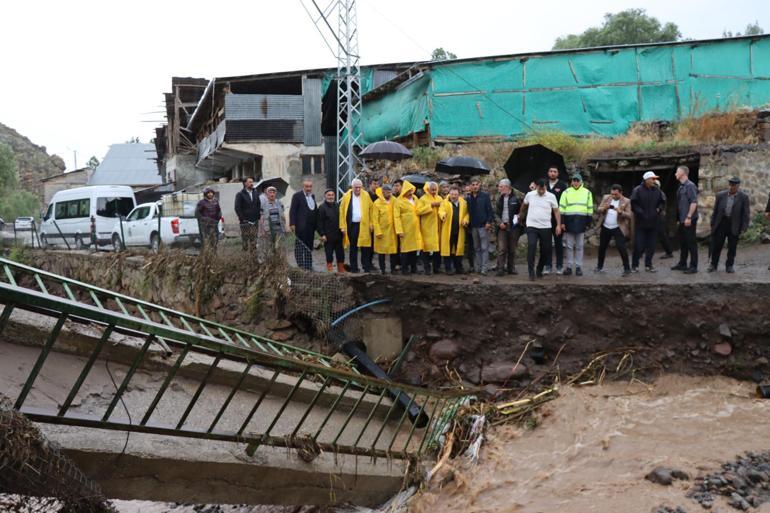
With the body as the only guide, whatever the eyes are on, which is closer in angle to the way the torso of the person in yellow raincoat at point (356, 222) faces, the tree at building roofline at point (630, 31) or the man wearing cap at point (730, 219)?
the man wearing cap

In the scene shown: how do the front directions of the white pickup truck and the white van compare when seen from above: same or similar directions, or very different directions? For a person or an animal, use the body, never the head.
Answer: same or similar directions

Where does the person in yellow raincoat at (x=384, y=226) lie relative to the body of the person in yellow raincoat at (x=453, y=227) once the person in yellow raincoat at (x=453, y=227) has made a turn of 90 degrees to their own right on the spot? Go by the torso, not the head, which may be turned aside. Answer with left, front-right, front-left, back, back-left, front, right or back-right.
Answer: front

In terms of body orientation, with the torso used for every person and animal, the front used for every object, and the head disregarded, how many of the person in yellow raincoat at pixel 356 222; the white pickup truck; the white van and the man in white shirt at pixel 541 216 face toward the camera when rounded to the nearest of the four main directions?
2

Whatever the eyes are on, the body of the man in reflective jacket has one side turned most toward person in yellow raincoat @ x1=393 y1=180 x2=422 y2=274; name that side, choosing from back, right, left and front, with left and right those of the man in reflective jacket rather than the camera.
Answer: right

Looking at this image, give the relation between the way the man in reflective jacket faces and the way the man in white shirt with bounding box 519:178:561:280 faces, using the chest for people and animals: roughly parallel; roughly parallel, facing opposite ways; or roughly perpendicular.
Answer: roughly parallel

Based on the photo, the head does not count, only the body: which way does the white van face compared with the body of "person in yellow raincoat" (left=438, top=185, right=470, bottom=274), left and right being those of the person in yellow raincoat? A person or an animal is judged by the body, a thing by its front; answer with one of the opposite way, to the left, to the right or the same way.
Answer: to the right

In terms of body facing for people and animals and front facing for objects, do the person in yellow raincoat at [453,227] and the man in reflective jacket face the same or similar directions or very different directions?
same or similar directions

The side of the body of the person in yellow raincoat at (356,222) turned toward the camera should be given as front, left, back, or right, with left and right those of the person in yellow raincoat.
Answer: front

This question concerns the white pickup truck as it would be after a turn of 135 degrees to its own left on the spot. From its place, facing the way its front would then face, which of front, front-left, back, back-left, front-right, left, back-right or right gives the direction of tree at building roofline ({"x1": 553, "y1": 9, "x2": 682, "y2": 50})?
back-left

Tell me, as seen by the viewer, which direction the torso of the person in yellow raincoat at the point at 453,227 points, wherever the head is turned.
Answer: toward the camera

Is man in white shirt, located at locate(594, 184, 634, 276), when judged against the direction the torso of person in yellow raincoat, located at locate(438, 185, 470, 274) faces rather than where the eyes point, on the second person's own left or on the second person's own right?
on the second person's own left

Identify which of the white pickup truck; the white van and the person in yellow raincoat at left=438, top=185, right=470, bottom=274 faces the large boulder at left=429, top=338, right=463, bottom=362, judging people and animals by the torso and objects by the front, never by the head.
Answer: the person in yellow raincoat

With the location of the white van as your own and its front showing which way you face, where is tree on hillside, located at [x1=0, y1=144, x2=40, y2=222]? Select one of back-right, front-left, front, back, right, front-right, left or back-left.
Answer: front-right

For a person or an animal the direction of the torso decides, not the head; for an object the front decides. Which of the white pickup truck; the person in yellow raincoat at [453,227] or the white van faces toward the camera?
the person in yellow raincoat

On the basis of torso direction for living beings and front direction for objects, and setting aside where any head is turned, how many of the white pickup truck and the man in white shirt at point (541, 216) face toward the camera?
1
